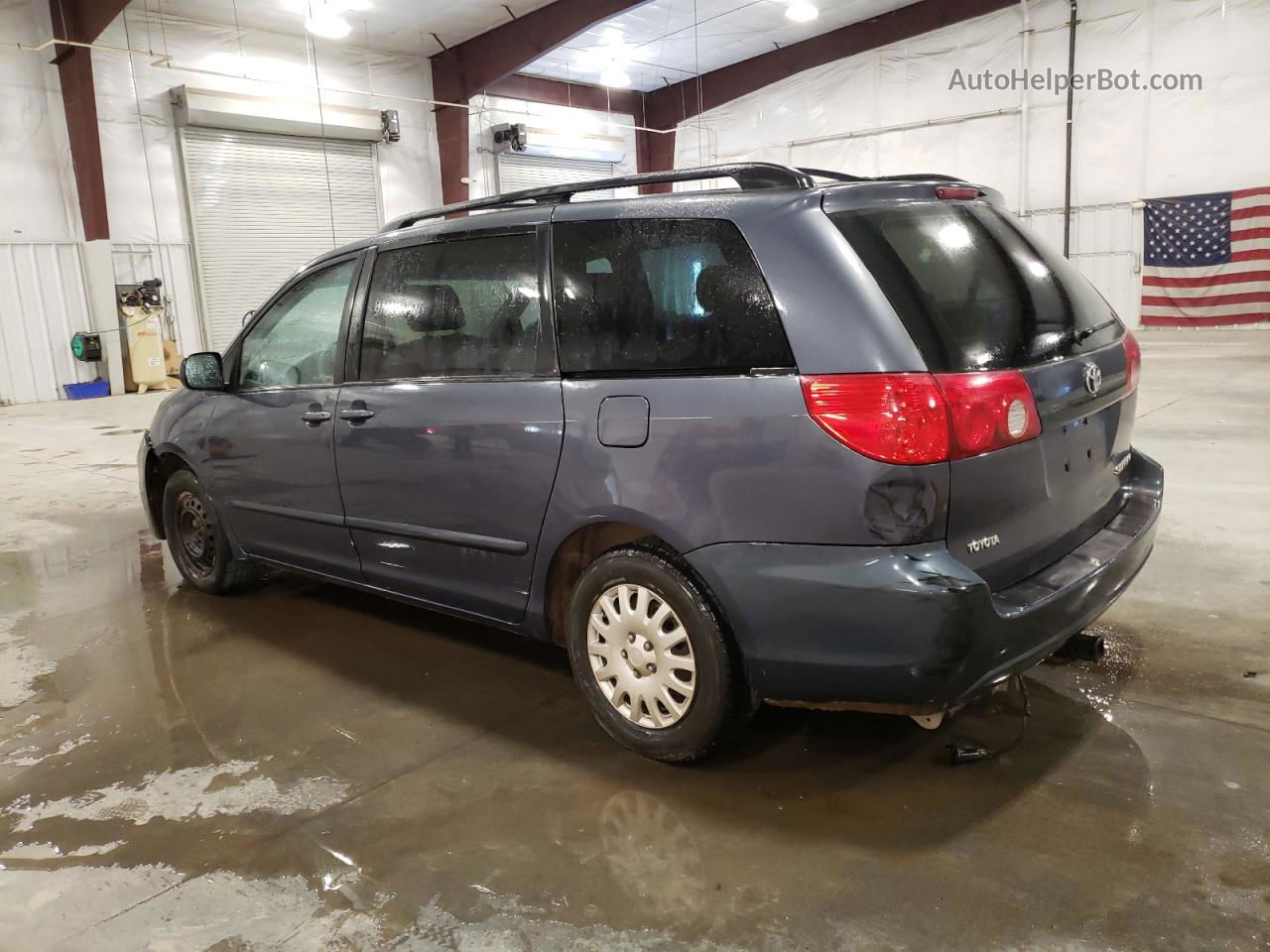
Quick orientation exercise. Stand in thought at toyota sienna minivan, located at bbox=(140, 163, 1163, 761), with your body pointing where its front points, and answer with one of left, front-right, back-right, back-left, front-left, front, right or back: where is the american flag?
right

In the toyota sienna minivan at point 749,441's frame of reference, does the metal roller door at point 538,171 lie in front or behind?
in front

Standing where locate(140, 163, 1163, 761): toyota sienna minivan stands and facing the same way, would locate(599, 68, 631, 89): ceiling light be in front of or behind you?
in front

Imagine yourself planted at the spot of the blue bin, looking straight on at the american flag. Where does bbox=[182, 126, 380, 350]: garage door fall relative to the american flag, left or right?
left

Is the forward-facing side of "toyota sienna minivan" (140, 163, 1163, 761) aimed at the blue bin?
yes

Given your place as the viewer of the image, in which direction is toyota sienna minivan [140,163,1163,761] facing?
facing away from the viewer and to the left of the viewer

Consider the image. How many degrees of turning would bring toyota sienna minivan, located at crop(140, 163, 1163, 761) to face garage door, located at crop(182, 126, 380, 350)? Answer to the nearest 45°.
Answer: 0° — it already faces it

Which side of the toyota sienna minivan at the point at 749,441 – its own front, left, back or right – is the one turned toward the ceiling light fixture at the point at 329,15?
front
